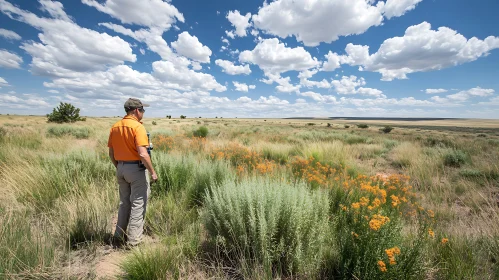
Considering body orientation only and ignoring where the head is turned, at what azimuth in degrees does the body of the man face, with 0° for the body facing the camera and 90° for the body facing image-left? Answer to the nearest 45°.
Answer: approximately 225°

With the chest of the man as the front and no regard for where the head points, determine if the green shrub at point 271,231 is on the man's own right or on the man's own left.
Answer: on the man's own right

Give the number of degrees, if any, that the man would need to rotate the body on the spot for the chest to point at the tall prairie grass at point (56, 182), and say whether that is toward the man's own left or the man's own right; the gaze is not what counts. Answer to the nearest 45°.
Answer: approximately 90° to the man's own left

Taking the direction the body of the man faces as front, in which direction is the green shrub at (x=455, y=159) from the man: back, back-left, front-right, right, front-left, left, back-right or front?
front-right

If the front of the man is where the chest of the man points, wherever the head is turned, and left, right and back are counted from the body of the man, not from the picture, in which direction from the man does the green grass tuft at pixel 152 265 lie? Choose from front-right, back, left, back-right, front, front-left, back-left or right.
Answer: back-right

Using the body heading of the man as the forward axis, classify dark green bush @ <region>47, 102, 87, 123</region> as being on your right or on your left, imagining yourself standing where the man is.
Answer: on your left

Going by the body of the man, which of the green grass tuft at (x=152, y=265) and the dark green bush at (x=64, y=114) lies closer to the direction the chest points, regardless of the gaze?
the dark green bush

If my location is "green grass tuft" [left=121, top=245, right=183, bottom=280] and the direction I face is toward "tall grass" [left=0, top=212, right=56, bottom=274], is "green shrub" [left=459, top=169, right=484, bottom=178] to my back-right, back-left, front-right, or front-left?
back-right
